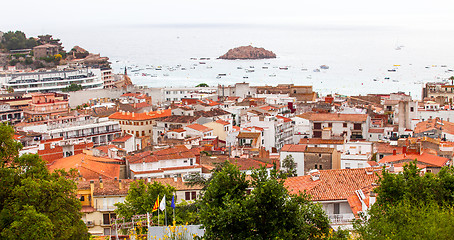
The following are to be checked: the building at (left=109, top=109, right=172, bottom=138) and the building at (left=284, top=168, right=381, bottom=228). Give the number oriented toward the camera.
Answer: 2

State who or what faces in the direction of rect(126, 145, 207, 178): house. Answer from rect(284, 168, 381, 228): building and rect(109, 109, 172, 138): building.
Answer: rect(109, 109, 172, 138): building

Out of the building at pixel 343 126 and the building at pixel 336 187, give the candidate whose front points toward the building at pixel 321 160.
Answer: the building at pixel 343 126

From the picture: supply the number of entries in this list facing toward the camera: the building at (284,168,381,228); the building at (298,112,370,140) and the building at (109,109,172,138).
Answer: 3

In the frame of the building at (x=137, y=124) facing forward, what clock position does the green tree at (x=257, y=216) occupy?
The green tree is roughly at 12 o'clock from the building.

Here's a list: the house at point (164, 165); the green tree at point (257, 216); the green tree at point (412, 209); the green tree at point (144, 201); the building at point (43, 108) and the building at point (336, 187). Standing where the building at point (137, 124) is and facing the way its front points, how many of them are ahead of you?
5

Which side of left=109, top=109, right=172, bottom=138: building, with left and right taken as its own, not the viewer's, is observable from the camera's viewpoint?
front

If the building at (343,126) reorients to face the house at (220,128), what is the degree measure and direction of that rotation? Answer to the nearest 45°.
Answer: approximately 90° to its right

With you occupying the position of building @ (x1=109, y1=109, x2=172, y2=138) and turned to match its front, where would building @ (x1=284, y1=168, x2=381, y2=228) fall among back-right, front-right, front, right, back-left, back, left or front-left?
front

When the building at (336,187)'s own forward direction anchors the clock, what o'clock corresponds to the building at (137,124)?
the building at (137,124) is roughly at 5 o'clock from the building at (336,187).

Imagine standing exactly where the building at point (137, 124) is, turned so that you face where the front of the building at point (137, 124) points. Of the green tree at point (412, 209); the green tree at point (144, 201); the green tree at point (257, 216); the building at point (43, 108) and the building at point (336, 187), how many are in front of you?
4

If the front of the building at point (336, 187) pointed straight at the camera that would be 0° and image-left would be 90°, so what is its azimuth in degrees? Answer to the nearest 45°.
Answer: approximately 0°

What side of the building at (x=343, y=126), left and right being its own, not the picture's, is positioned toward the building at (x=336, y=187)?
front

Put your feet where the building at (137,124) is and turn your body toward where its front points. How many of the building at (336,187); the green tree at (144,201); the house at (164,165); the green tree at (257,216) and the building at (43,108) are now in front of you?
4

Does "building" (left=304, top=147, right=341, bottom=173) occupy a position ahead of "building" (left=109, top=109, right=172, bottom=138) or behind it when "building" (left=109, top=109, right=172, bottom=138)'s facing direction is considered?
ahead
